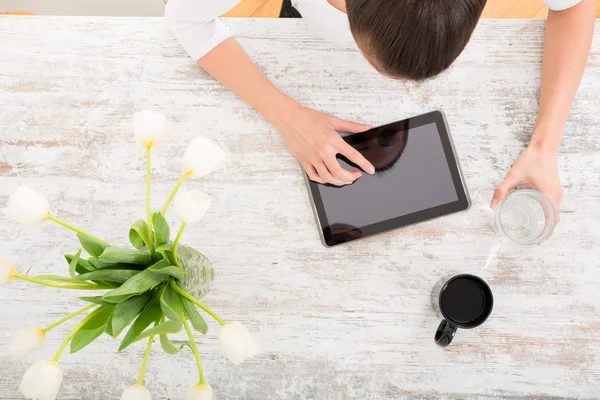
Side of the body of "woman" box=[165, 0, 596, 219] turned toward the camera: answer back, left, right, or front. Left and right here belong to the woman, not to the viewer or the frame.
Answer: front
